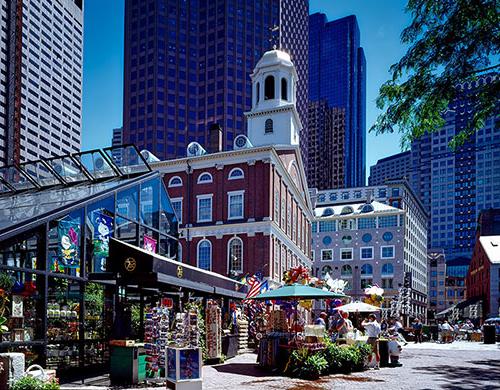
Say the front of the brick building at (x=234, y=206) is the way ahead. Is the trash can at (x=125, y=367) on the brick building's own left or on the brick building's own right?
on the brick building's own right

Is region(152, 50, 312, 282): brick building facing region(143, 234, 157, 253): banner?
no

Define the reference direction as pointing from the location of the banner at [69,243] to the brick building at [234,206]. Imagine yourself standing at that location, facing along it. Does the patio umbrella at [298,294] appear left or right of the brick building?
right

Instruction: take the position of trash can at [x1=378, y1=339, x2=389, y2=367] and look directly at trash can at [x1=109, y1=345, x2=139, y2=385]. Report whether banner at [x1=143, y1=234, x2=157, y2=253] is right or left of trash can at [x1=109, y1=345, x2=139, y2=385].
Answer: right
